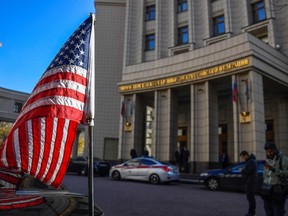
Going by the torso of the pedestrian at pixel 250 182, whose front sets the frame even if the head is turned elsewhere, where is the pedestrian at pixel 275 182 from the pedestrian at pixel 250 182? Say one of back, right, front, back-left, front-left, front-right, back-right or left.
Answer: left

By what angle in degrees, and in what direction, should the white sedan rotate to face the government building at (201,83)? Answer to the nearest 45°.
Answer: approximately 90° to its right

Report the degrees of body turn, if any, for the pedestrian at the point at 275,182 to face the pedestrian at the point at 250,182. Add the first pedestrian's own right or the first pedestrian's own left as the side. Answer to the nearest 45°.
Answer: approximately 135° to the first pedestrian's own right

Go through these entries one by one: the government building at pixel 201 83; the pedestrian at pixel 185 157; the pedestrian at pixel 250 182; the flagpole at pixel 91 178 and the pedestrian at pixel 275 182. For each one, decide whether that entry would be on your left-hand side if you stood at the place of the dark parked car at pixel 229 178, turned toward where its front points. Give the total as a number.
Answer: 3

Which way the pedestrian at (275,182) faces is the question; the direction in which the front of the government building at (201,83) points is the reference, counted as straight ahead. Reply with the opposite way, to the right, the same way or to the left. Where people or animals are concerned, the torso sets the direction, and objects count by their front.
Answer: the same way

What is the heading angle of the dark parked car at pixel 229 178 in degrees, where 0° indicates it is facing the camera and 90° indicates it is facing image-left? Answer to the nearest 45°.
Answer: approximately 90°

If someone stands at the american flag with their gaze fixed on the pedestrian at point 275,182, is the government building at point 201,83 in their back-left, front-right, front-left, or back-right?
front-left

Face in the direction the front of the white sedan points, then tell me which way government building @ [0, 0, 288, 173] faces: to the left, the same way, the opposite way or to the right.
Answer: to the left
